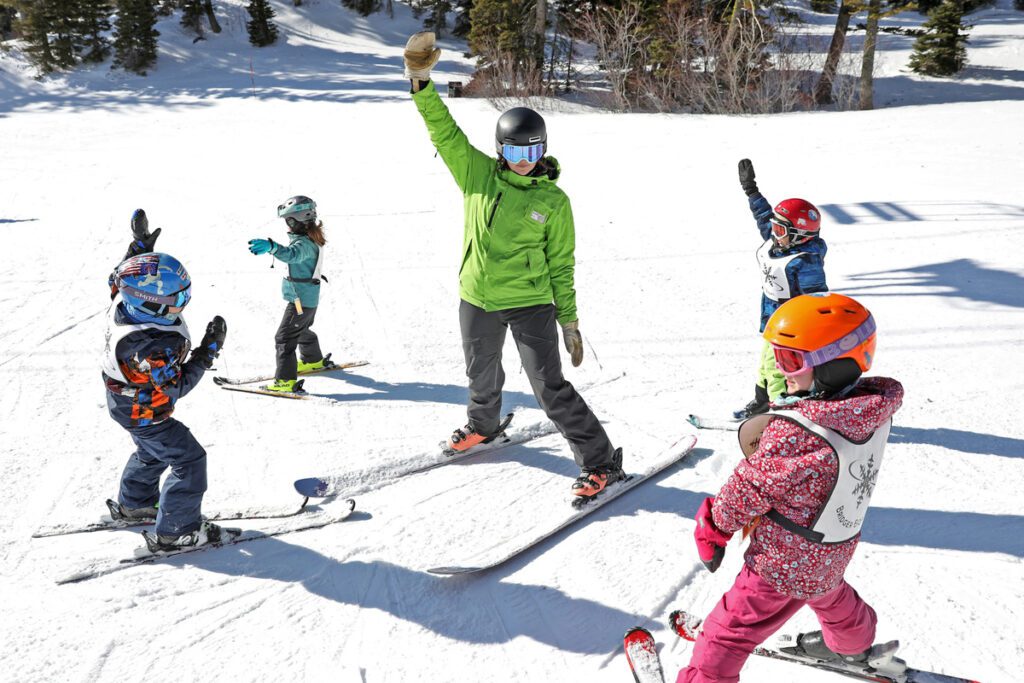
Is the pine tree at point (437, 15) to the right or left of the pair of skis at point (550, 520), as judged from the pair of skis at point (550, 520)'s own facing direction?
on its right

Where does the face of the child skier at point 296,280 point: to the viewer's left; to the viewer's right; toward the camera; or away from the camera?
to the viewer's left

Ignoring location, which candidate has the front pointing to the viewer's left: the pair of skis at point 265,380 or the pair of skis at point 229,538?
the pair of skis at point 265,380

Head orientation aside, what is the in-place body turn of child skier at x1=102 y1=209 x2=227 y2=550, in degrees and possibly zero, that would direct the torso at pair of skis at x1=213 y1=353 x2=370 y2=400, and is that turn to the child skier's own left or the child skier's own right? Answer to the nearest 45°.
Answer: approximately 45° to the child skier's own left

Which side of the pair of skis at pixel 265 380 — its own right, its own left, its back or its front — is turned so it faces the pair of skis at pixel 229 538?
left

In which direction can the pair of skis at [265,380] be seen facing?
to the viewer's left

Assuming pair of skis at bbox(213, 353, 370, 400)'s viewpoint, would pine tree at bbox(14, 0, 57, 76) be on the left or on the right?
on its right

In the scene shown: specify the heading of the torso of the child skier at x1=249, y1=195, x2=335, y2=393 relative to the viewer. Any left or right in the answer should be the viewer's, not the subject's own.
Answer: facing to the left of the viewer

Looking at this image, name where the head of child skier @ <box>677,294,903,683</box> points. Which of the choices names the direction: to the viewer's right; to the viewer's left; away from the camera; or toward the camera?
to the viewer's left

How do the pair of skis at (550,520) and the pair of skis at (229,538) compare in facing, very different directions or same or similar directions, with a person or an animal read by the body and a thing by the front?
very different directions

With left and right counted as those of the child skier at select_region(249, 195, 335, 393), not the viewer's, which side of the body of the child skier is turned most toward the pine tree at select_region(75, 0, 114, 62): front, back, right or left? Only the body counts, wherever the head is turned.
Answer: right

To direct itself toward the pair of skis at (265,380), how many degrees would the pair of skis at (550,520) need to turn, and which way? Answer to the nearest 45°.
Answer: approximately 90° to its right

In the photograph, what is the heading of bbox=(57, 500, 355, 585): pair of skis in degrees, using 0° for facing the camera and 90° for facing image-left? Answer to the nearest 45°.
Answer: approximately 225°
